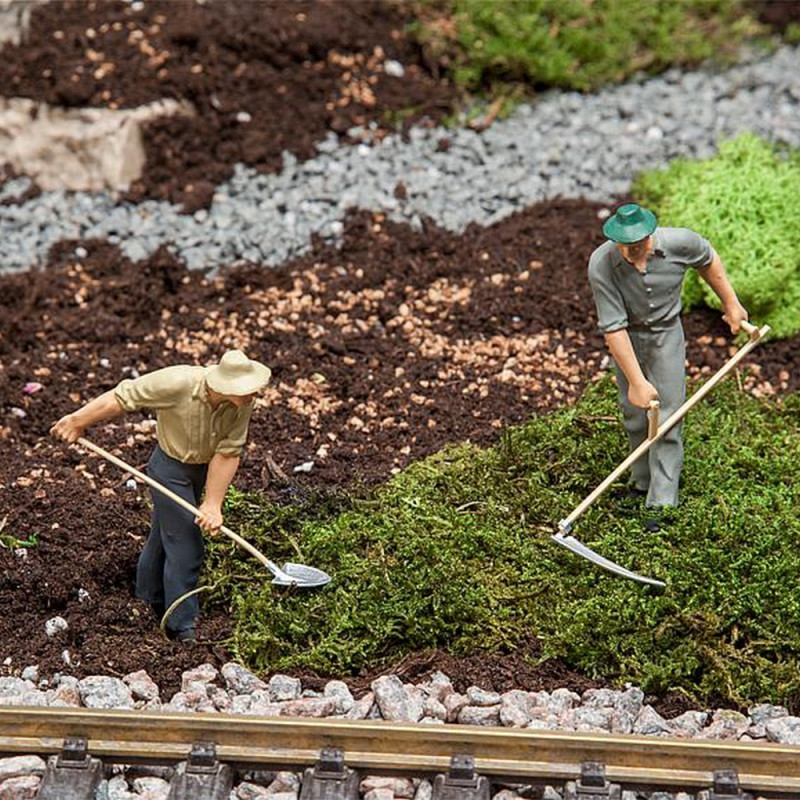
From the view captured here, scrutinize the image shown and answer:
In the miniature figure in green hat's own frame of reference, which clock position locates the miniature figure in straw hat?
The miniature figure in straw hat is roughly at 2 o'clock from the miniature figure in green hat.

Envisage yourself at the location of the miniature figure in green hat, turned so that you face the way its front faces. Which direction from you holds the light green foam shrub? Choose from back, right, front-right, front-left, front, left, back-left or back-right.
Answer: back

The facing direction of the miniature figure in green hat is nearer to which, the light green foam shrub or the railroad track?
the railroad track

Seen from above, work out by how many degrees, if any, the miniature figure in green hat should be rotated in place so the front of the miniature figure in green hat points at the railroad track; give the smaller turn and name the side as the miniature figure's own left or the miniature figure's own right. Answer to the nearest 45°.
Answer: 0° — it already faces it

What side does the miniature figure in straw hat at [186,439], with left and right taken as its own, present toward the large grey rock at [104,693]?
right

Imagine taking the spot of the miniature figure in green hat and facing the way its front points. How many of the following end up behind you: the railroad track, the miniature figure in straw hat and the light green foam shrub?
1
